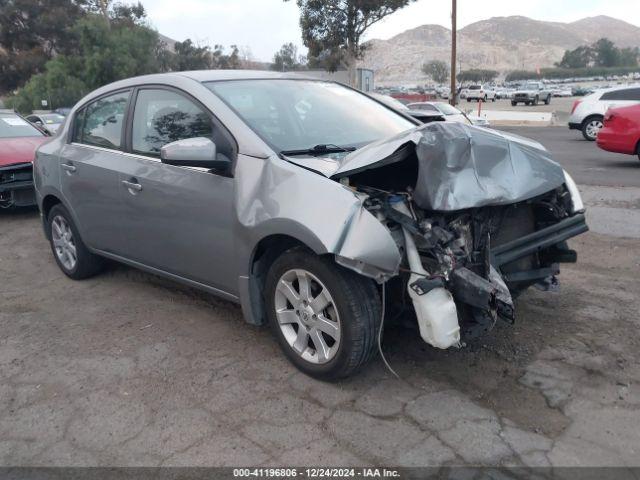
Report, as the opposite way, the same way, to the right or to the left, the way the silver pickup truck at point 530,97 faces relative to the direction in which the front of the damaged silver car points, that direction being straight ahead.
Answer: to the right

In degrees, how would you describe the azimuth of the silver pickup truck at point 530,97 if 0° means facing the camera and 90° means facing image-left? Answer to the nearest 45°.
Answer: approximately 45°

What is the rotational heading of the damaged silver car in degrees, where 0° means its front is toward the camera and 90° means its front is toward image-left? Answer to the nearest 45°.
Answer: approximately 315°

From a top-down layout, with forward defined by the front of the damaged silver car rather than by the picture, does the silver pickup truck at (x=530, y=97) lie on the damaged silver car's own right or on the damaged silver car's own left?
on the damaged silver car's own left

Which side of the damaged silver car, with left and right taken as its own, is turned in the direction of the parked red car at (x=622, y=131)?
left

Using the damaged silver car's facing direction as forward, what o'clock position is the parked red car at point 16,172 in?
The parked red car is roughly at 6 o'clock from the damaged silver car.

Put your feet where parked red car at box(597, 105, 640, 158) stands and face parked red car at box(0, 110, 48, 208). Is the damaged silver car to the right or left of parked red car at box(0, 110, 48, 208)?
left

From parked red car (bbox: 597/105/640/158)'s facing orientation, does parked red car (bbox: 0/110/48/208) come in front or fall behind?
behind

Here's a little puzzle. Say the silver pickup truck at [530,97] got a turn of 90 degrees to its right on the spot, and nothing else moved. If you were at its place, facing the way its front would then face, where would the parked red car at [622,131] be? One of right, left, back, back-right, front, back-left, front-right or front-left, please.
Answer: back-left
